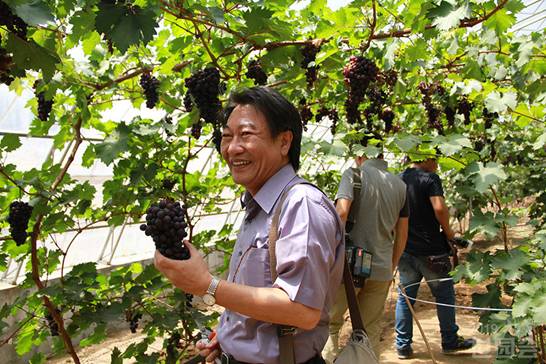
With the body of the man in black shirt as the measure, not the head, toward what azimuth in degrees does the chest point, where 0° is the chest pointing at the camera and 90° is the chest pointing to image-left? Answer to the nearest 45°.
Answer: approximately 225°

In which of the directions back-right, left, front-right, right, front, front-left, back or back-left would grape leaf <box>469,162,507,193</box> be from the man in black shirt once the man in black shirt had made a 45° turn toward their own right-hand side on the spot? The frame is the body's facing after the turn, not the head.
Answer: right

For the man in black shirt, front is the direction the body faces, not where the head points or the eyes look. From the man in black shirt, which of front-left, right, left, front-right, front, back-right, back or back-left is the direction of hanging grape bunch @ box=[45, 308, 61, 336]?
back

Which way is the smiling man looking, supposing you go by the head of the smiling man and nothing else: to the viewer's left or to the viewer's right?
to the viewer's left

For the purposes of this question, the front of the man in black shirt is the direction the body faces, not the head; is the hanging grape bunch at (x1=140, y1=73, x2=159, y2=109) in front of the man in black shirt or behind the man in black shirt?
behind

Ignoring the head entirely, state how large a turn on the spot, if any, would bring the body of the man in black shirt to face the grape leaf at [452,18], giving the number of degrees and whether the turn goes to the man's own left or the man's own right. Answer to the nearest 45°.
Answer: approximately 135° to the man's own right

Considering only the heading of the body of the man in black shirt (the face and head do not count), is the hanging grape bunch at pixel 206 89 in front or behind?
behind
